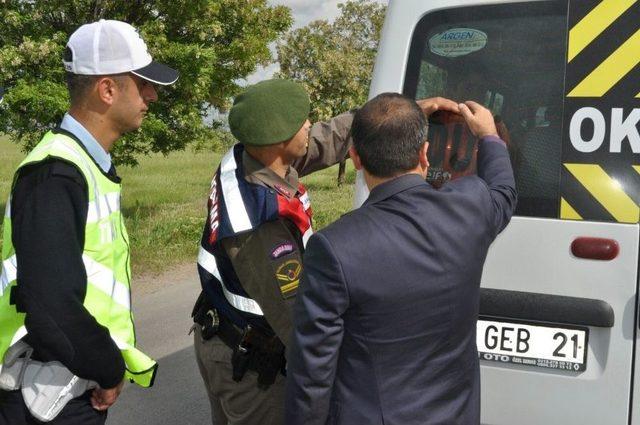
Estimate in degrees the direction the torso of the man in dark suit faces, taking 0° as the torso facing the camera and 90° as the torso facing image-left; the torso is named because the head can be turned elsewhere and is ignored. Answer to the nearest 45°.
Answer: approximately 180°

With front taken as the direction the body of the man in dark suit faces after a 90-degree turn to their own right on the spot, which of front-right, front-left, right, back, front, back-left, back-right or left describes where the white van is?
front-left

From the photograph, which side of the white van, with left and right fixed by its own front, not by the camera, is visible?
back

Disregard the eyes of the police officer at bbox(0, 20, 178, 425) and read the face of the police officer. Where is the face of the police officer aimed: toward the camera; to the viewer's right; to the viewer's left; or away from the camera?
to the viewer's right

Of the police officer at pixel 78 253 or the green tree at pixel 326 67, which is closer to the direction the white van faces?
the green tree

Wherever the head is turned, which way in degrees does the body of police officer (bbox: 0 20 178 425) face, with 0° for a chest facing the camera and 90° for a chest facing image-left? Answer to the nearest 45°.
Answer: approximately 270°

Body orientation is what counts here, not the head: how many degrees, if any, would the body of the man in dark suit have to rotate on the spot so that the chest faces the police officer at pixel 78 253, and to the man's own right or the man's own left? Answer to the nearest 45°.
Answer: approximately 90° to the man's own left

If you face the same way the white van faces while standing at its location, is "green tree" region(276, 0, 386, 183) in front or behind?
in front

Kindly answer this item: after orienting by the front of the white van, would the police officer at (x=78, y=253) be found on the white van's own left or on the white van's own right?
on the white van's own left

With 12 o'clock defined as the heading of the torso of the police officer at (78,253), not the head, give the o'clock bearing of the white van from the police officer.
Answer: The white van is roughly at 12 o'clock from the police officer.

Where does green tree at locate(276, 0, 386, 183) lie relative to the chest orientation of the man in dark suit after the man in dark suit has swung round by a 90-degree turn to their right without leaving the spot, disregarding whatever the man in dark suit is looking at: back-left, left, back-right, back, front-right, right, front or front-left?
left

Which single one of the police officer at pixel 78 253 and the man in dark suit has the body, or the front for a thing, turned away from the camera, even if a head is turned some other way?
the man in dark suit
